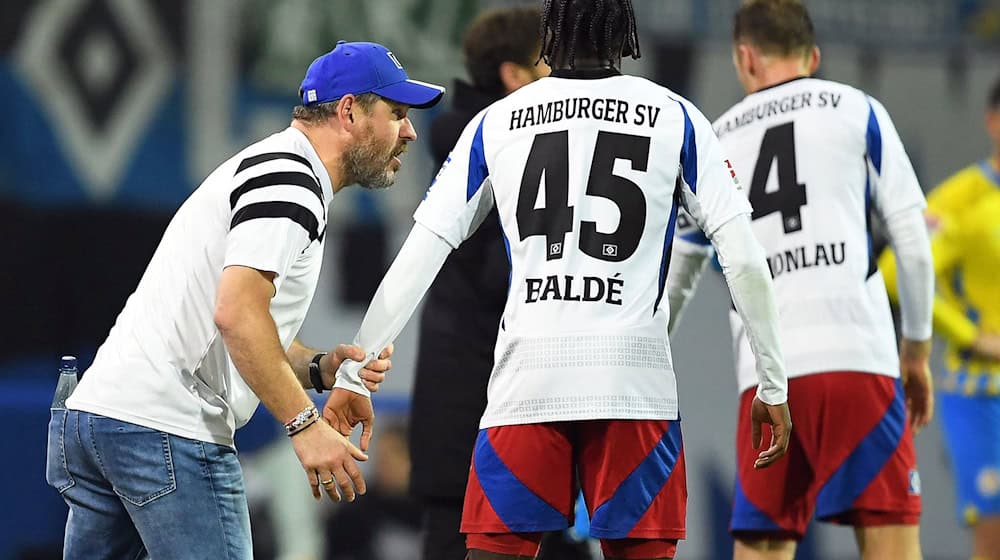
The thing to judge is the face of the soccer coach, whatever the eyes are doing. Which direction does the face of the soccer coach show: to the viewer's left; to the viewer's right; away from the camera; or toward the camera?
to the viewer's right

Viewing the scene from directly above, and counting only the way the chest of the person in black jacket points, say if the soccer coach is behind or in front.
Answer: behind

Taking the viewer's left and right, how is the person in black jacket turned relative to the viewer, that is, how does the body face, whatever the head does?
facing away from the viewer and to the right of the viewer

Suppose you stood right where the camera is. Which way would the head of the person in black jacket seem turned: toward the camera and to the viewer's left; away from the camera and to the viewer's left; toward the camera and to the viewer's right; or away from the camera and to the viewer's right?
away from the camera and to the viewer's right

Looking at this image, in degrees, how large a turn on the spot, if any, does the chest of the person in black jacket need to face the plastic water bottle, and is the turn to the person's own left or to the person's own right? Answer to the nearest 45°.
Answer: approximately 180°
